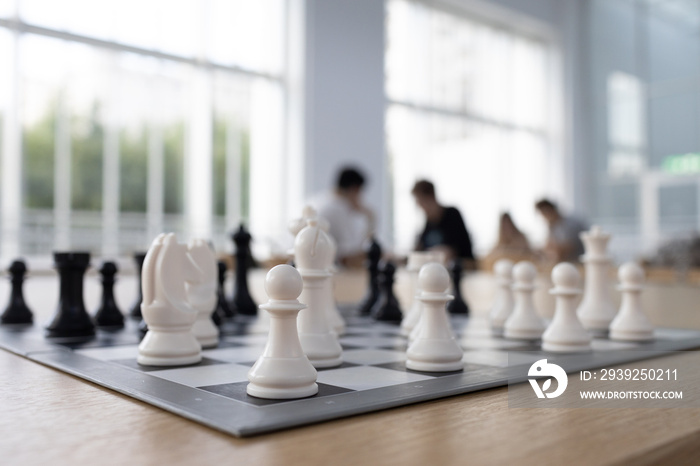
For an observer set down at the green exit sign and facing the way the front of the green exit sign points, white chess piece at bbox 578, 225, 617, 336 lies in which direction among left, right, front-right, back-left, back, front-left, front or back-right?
front

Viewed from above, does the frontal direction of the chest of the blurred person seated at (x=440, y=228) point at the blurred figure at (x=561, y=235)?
no

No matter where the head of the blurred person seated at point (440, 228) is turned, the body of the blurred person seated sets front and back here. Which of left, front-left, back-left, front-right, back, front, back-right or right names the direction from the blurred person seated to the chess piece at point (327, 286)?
front-left

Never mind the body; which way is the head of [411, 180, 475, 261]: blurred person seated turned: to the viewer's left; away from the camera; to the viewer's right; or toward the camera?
to the viewer's left

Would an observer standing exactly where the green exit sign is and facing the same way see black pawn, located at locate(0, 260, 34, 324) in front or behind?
in front

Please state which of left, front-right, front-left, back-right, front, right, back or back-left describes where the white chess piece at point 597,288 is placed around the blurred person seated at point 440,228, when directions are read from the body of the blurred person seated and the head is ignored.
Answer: front-left

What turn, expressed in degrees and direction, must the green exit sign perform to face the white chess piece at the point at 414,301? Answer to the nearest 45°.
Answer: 0° — it already faces it

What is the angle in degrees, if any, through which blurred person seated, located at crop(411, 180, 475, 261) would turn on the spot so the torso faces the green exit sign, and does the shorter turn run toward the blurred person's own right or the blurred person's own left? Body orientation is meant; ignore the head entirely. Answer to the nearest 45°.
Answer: approximately 180°

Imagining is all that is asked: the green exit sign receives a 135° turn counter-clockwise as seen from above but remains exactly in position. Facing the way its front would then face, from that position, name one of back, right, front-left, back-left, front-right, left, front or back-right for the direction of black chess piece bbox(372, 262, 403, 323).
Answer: back-right

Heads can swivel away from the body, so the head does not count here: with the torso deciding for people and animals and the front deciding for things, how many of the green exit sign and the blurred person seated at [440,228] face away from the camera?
0

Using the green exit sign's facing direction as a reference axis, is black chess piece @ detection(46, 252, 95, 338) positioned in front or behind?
in front

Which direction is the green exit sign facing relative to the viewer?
toward the camera

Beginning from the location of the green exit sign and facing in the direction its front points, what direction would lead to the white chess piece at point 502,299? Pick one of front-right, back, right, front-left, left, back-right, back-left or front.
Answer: front

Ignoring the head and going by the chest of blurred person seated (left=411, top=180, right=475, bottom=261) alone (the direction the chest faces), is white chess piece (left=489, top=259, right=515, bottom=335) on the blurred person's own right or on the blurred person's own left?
on the blurred person's own left
